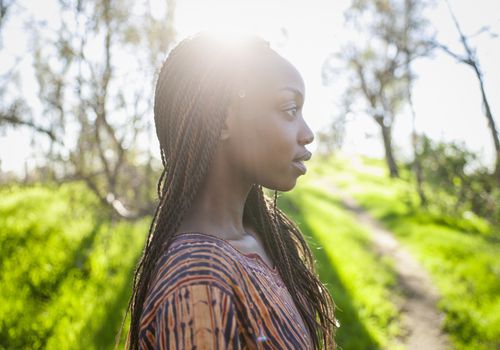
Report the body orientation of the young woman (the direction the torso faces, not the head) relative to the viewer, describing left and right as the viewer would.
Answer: facing to the right of the viewer

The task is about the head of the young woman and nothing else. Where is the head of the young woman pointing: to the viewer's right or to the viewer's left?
to the viewer's right
